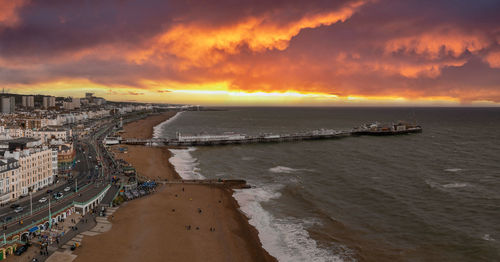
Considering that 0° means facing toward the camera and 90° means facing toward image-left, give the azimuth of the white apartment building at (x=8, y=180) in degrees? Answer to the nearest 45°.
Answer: approximately 315°

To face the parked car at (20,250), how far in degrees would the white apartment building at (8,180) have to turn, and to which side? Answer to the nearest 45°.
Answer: approximately 45° to its right
